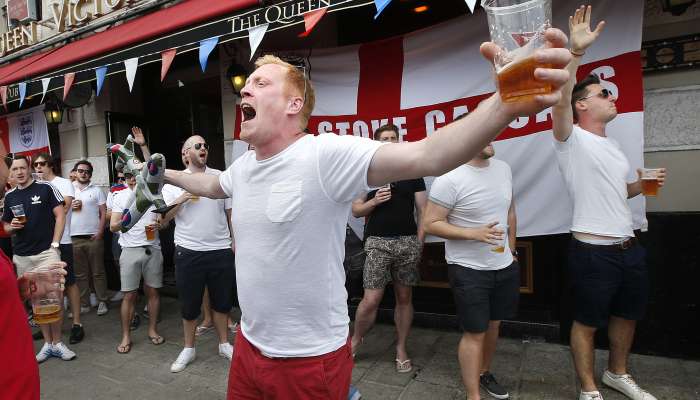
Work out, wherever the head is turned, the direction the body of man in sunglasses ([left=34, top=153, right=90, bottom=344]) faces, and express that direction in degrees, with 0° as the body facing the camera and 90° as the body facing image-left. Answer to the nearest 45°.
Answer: approximately 45°

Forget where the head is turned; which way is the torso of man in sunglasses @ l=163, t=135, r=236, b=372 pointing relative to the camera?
toward the camera

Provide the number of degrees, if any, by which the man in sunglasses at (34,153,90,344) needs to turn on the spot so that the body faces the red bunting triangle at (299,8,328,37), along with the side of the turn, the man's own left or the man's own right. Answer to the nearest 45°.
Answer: approximately 90° to the man's own left

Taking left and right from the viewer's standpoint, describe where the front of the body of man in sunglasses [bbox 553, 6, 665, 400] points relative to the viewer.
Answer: facing the viewer and to the right of the viewer

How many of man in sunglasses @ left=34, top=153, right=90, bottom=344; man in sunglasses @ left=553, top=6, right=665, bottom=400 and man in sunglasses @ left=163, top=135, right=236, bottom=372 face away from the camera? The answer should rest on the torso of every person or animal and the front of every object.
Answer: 0

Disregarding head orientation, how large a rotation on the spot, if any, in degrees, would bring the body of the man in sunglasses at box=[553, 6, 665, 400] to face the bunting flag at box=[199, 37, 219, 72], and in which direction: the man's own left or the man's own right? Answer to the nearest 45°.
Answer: approximately 135° to the man's own right

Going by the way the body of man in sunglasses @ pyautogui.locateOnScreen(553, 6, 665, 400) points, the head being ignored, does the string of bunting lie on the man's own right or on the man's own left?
on the man's own right

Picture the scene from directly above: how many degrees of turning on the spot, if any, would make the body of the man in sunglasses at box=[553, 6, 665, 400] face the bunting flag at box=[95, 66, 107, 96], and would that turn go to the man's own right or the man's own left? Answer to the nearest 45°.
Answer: approximately 135° to the man's own right

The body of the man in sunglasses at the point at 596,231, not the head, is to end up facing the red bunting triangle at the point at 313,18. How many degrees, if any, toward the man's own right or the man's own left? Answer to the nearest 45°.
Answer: approximately 135° to the man's own right

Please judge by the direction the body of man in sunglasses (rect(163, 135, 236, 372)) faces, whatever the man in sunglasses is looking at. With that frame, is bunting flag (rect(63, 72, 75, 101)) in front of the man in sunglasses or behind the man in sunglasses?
behind
